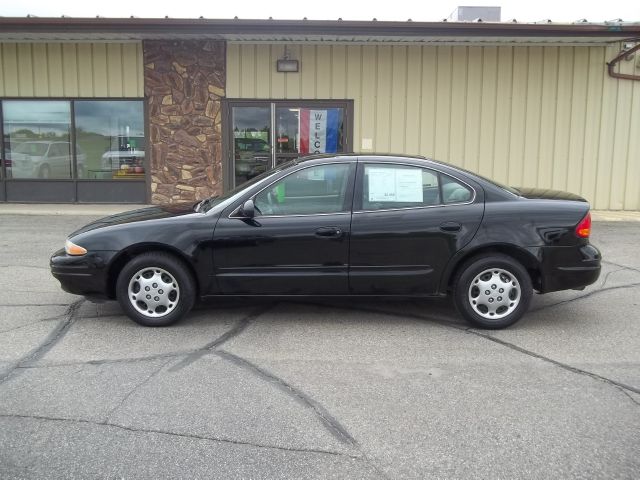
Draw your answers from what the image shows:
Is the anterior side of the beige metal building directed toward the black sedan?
yes

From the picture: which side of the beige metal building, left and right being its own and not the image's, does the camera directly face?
front

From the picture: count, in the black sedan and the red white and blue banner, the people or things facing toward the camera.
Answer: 1

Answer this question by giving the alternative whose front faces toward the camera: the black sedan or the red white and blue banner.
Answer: the red white and blue banner

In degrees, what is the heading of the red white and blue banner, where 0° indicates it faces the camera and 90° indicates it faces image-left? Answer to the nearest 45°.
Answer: approximately 0°

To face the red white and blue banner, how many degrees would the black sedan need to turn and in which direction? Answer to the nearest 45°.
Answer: approximately 90° to its right

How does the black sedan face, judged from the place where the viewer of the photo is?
facing to the left of the viewer

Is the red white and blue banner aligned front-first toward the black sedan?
yes

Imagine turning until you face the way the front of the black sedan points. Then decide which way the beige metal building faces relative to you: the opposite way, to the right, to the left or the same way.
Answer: to the left

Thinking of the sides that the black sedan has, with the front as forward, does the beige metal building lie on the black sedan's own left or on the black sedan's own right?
on the black sedan's own right
